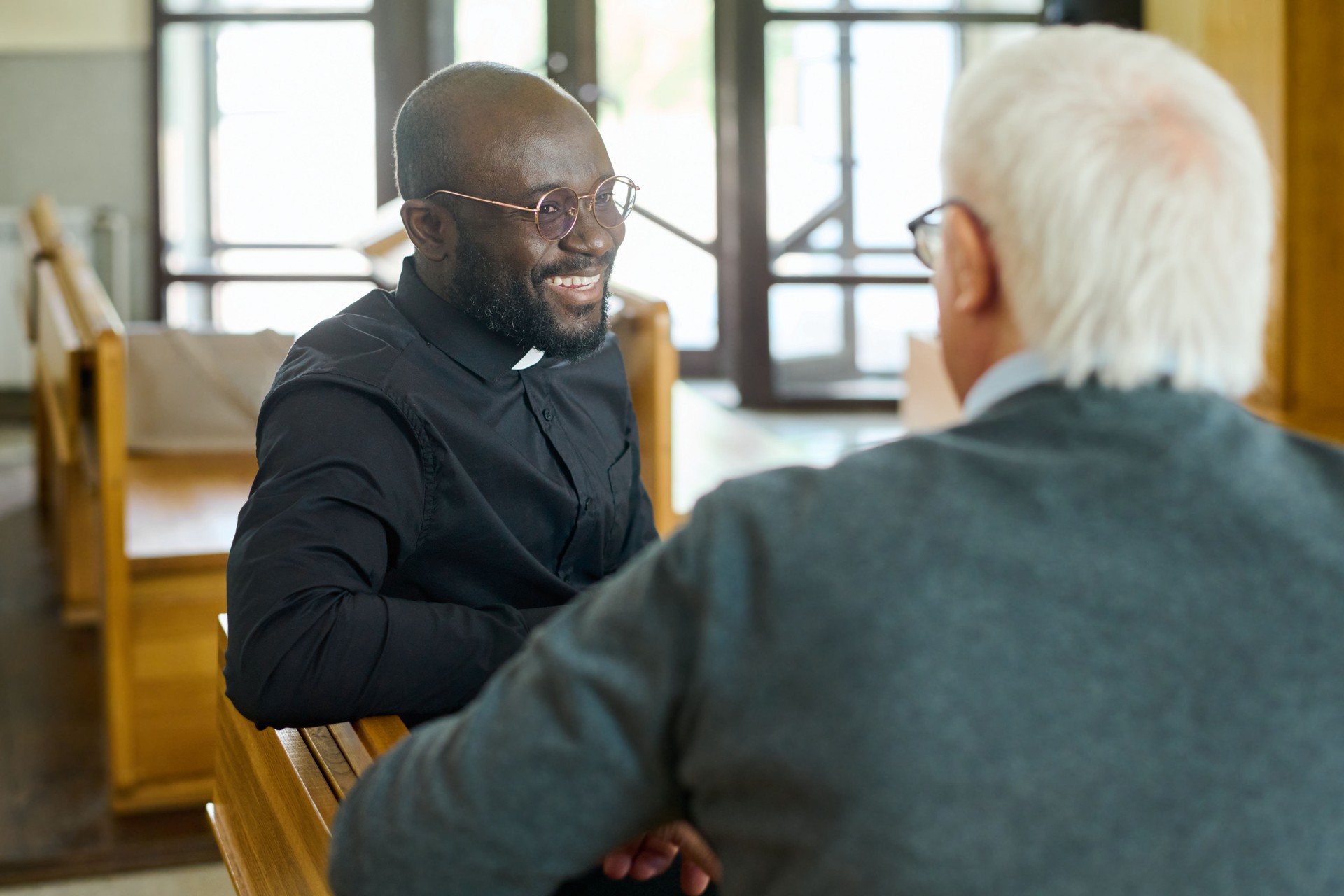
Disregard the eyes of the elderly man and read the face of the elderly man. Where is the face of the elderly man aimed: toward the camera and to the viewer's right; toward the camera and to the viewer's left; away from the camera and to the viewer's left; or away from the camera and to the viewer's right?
away from the camera and to the viewer's left

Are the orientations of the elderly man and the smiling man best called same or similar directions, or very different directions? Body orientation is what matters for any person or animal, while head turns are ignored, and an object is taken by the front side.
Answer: very different directions

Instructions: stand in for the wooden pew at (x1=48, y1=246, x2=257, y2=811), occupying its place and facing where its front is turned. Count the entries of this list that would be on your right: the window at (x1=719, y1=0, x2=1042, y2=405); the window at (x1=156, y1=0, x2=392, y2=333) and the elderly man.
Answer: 1

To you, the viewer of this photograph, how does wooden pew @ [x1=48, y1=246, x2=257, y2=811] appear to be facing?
facing to the right of the viewer

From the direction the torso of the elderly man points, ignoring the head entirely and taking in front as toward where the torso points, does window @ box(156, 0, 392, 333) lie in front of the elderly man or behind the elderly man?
in front

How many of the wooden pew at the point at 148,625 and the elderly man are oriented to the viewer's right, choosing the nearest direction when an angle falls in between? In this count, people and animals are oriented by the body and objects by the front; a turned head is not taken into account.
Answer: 1

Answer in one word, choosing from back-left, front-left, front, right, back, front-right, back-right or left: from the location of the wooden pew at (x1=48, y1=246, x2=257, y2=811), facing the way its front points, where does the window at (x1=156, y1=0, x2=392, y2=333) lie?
left

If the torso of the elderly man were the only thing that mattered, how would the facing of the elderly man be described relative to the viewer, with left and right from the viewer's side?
facing away from the viewer and to the left of the viewer

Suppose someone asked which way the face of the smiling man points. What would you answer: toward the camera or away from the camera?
toward the camera
